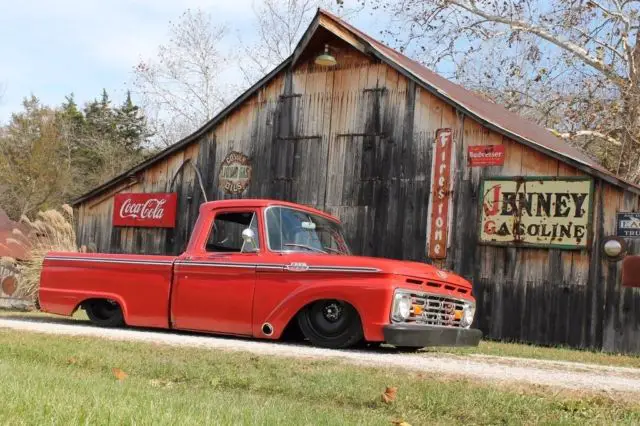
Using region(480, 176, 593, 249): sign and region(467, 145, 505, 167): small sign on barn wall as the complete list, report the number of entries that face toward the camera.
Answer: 2

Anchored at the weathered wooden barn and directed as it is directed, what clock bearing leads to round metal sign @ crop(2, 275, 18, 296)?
The round metal sign is roughly at 3 o'clock from the weathered wooden barn.

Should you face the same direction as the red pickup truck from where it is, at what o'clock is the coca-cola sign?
The coca-cola sign is roughly at 7 o'clock from the red pickup truck.

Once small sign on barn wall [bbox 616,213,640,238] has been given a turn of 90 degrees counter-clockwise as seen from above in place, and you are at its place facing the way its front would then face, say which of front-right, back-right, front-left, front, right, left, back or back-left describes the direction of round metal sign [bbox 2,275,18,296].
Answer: back

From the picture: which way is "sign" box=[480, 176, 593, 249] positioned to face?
toward the camera

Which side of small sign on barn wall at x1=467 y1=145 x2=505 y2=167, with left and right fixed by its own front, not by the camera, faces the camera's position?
front

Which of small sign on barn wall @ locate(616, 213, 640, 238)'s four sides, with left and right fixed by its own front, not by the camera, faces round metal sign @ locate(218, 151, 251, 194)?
right

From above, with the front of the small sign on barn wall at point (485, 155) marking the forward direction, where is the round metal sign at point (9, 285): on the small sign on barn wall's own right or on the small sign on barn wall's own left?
on the small sign on barn wall's own right

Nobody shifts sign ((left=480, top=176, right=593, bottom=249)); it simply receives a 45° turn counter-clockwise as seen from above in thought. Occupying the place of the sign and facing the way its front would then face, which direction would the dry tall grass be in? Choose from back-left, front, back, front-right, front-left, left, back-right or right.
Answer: back-right

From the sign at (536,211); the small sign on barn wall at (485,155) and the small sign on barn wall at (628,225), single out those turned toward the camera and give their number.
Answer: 3

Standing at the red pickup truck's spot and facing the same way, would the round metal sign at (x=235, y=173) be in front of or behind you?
behind

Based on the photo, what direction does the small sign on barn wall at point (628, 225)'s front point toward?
toward the camera

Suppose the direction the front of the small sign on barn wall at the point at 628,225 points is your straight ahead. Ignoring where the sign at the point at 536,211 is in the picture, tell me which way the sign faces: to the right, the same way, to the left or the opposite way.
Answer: the same way

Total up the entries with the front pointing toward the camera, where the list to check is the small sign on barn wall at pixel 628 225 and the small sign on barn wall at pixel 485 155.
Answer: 2
